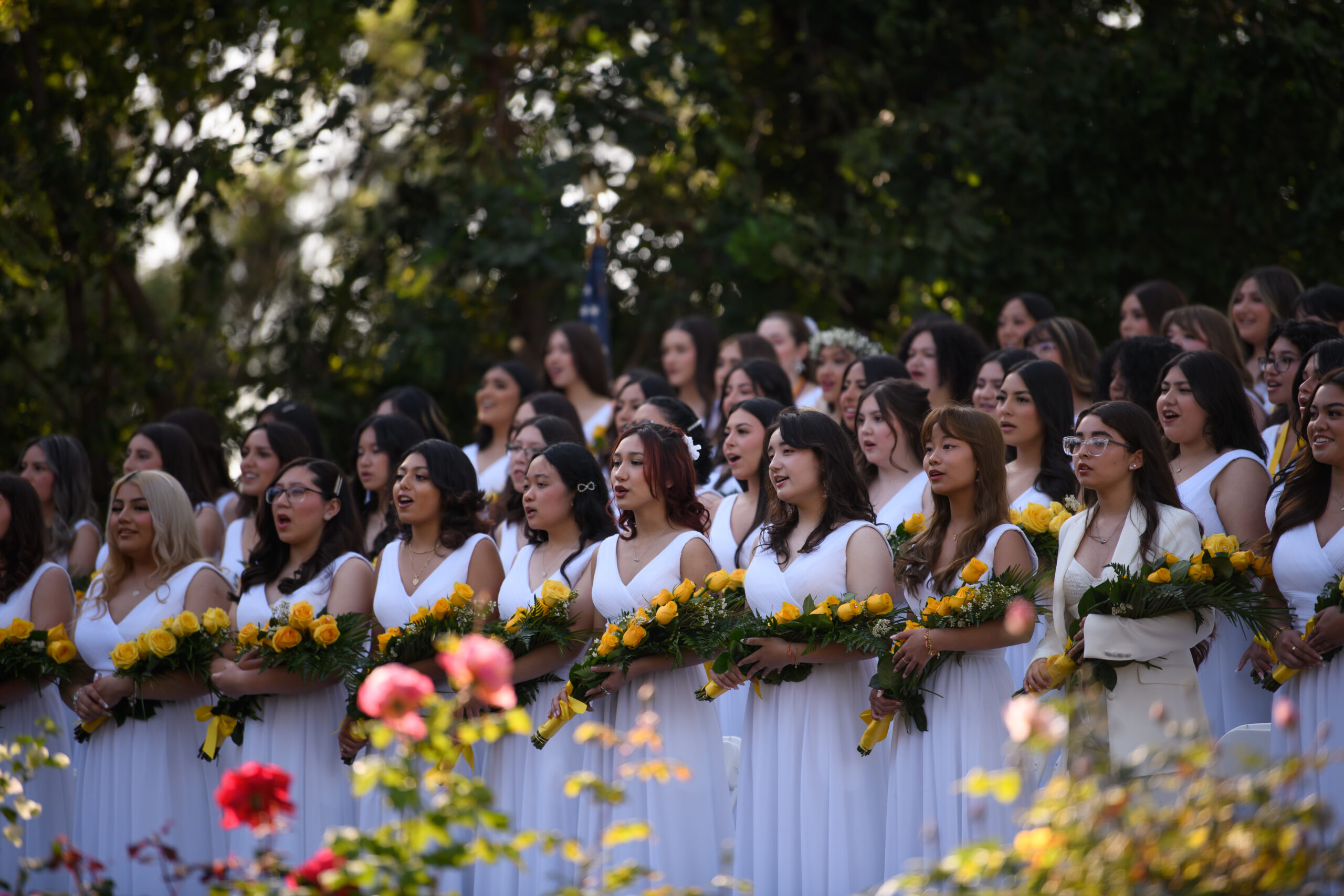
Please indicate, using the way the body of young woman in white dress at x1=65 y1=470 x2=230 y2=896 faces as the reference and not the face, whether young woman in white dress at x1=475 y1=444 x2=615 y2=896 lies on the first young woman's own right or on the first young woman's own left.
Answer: on the first young woman's own left

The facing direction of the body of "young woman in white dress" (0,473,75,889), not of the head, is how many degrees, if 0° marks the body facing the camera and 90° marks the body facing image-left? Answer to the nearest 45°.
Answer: approximately 45°

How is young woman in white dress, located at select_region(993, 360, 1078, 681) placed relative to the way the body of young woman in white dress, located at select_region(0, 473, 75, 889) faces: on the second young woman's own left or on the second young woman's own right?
on the second young woman's own left

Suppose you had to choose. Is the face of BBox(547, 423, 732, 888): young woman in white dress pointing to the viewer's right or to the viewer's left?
to the viewer's left
